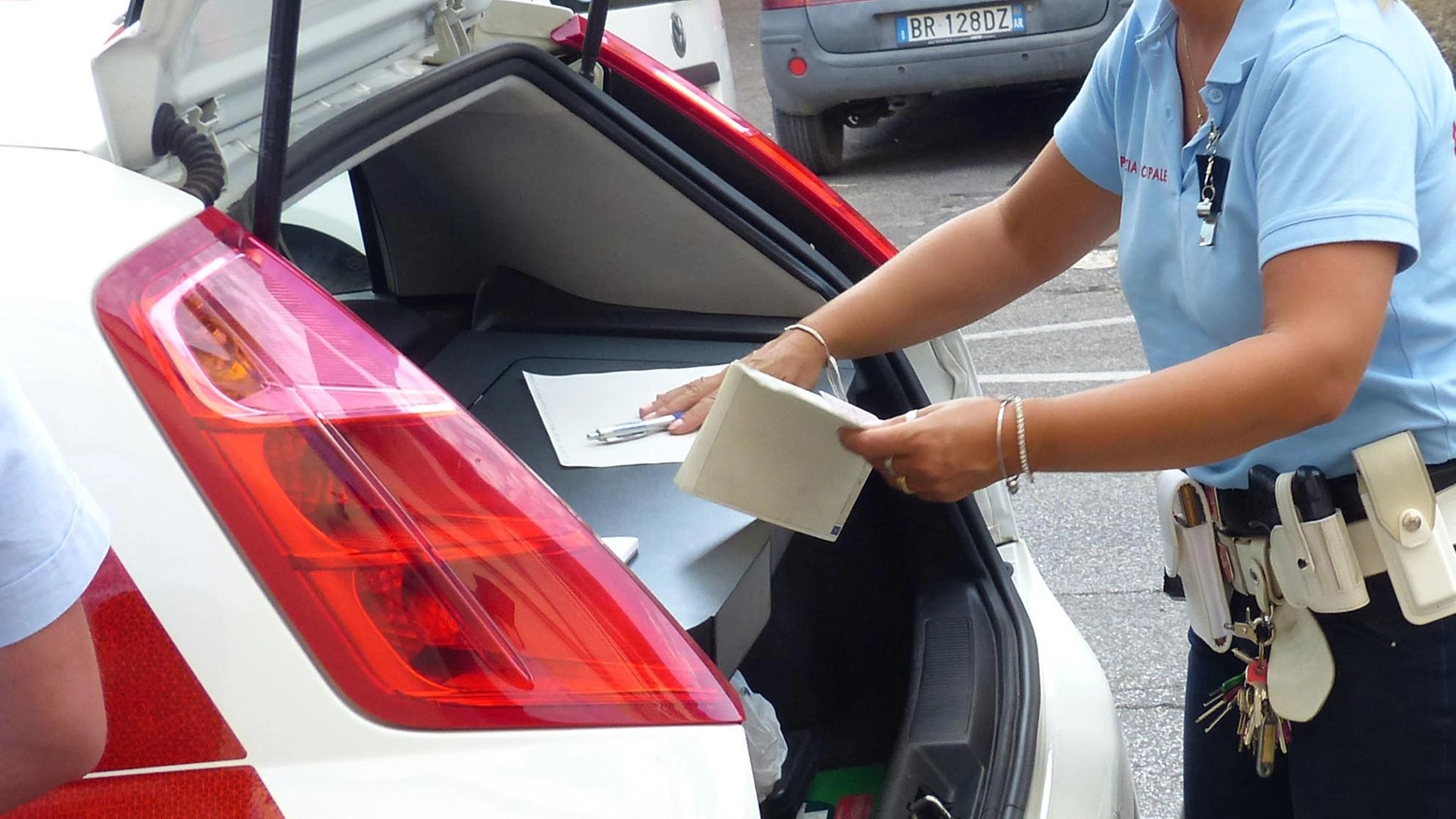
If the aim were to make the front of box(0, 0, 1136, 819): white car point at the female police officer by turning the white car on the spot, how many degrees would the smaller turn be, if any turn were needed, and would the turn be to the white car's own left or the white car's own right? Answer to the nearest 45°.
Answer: approximately 135° to the white car's own right

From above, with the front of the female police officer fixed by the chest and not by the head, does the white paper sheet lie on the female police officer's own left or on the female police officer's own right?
on the female police officer's own right

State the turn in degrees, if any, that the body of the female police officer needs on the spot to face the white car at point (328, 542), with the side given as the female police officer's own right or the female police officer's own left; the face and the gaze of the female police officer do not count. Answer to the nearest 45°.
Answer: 0° — they already face it

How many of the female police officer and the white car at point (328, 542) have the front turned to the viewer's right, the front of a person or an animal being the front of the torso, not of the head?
0

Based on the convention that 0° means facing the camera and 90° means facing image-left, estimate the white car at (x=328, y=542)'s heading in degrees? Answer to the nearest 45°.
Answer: approximately 135°

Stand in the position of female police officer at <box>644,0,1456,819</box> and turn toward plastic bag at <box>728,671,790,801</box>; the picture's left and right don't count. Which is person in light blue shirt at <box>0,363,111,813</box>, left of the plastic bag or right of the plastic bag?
left

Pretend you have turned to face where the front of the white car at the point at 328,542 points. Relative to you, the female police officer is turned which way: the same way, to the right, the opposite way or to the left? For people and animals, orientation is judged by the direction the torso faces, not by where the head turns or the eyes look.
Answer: to the left
